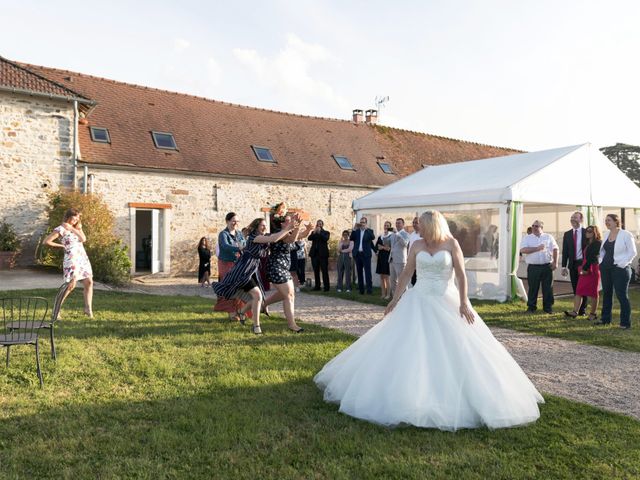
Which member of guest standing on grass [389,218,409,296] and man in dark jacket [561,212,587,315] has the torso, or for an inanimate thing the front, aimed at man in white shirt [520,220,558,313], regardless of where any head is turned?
the man in dark jacket

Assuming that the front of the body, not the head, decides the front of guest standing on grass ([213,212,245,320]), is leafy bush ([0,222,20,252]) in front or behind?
behind

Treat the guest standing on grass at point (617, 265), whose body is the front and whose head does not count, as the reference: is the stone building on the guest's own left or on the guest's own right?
on the guest's own right

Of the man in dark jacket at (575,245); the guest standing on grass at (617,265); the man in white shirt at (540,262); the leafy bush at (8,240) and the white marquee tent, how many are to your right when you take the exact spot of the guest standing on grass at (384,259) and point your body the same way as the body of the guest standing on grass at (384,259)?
1

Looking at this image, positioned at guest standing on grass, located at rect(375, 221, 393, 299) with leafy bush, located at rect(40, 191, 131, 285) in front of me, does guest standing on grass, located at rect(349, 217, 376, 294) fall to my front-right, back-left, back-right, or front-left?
front-right

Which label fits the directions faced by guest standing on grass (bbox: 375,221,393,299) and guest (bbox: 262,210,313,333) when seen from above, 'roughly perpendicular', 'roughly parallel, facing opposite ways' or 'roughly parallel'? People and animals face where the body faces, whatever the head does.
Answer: roughly perpendicular

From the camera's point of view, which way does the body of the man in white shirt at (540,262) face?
toward the camera

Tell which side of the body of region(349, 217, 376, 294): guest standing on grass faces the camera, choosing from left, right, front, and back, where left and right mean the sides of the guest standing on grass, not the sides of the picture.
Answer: front

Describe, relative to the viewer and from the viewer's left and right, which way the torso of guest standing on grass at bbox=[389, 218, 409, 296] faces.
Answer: facing the viewer and to the left of the viewer

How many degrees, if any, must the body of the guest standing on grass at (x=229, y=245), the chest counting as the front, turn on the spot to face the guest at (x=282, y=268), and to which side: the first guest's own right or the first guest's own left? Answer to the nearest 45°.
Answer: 0° — they already face them

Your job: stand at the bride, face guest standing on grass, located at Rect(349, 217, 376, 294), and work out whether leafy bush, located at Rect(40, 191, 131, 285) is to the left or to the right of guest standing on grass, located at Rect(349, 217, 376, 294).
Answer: left

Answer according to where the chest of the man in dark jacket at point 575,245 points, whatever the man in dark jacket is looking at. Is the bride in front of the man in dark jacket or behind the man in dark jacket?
in front

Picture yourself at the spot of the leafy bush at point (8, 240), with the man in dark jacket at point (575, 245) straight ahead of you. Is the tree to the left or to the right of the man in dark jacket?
left
